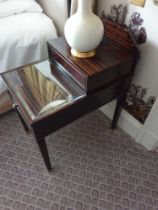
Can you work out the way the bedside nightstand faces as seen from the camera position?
facing the viewer and to the left of the viewer

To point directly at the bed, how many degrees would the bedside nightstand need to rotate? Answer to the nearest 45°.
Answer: approximately 90° to its right
